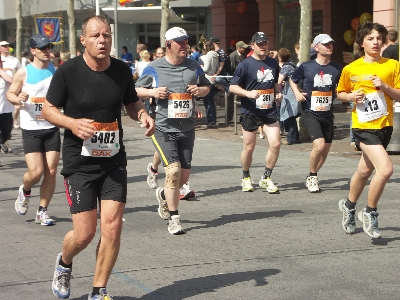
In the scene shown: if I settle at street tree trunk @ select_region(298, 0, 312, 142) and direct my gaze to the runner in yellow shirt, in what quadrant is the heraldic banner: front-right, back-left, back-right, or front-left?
back-right

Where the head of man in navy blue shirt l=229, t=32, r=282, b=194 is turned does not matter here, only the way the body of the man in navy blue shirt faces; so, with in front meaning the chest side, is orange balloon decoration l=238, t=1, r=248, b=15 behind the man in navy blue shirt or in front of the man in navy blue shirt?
behind

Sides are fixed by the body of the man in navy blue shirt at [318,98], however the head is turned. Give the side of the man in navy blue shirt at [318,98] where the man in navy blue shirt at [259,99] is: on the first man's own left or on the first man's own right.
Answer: on the first man's own right

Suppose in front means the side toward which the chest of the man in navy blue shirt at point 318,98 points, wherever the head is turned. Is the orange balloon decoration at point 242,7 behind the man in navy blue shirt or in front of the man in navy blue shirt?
behind

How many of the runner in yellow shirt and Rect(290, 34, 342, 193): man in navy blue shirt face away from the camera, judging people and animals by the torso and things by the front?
0

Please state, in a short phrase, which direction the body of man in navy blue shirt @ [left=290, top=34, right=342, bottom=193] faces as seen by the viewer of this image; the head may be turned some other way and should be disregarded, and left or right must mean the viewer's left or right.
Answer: facing the viewer and to the right of the viewer

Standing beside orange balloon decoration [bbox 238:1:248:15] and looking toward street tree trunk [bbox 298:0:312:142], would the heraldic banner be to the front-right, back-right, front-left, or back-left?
back-right

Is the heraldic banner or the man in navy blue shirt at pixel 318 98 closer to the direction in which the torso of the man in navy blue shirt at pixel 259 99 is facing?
the man in navy blue shirt

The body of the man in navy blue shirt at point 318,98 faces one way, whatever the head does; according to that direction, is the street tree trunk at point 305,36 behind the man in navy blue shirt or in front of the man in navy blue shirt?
behind

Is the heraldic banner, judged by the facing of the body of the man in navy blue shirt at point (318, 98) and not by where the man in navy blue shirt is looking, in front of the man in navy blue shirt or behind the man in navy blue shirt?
behind

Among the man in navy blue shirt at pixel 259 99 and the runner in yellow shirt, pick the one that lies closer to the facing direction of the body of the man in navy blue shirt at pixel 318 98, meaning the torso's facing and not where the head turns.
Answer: the runner in yellow shirt

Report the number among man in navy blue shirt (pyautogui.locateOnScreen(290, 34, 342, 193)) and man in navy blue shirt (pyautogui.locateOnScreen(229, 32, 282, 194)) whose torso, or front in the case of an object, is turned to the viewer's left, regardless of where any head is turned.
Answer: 0

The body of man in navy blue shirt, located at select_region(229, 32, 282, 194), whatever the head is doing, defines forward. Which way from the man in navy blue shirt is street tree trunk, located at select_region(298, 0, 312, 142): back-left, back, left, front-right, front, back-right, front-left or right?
back-left
